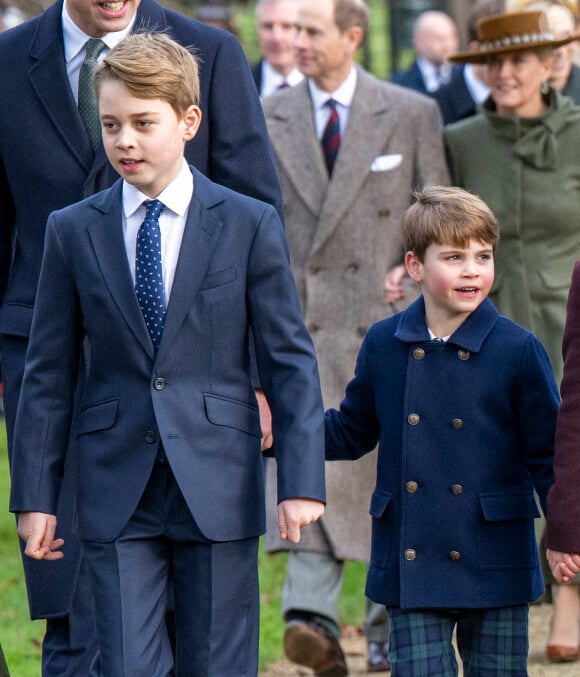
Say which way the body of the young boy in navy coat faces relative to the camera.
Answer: toward the camera

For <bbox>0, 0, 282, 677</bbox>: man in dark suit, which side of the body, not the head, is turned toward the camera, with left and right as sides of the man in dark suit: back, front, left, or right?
front

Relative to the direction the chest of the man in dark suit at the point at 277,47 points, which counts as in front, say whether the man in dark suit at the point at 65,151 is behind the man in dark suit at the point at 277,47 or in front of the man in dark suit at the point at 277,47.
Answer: in front

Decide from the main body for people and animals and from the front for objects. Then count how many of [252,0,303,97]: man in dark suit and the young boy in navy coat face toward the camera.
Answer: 2

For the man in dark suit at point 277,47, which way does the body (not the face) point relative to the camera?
toward the camera

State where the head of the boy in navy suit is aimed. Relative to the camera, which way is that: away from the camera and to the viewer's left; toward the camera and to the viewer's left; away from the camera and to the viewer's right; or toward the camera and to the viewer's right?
toward the camera and to the viewer's left

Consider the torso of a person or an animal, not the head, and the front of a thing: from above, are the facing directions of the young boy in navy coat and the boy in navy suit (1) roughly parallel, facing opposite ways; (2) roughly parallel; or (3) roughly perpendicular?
roughly parallel

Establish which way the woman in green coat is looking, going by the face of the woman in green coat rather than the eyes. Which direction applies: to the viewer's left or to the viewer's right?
to the viewer's left

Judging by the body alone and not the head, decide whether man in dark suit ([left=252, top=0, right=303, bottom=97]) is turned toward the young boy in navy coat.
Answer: yes

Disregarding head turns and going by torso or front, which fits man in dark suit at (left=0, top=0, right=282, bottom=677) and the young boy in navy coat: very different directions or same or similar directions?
same or similar directions

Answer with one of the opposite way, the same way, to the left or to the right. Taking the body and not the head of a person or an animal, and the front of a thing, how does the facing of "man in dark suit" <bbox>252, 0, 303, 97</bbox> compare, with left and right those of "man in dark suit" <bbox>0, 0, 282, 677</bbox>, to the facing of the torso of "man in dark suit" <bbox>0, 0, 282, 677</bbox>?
the same way

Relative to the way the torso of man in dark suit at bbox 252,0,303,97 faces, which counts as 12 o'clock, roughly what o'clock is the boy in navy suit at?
The boy in navy suit is roughly at 12 o'clock from the man in dark suit.
